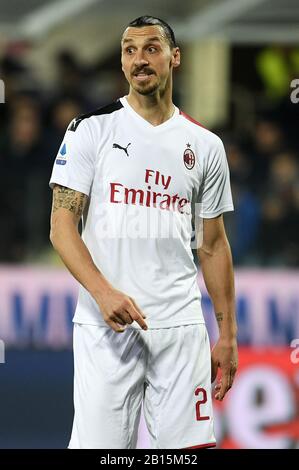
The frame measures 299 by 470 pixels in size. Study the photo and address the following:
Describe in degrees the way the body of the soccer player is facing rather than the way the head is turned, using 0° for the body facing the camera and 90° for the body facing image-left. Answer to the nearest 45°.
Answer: approximately 0°
